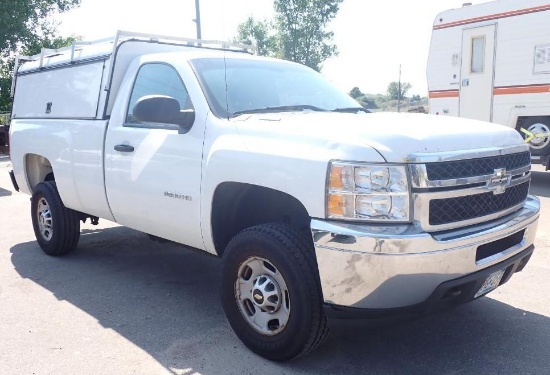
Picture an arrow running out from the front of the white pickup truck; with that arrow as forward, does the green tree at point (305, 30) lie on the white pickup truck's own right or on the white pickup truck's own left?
on the white pickup truck's own left

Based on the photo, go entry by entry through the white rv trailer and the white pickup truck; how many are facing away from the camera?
0

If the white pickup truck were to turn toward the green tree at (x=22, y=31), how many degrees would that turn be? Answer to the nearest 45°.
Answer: approximately 180°

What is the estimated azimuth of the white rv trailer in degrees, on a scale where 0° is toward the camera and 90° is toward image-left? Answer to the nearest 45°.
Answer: approximately 315°

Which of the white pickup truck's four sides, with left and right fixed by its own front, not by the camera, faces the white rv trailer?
left

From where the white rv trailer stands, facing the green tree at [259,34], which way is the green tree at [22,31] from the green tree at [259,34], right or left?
left

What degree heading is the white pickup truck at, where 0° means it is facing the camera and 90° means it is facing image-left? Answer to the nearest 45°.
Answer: approximately 315°

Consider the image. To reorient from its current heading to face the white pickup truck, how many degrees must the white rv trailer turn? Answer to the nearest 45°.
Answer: approximately 45° to its right

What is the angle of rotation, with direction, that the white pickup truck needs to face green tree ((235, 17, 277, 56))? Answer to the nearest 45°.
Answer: approximately 135° to its left
